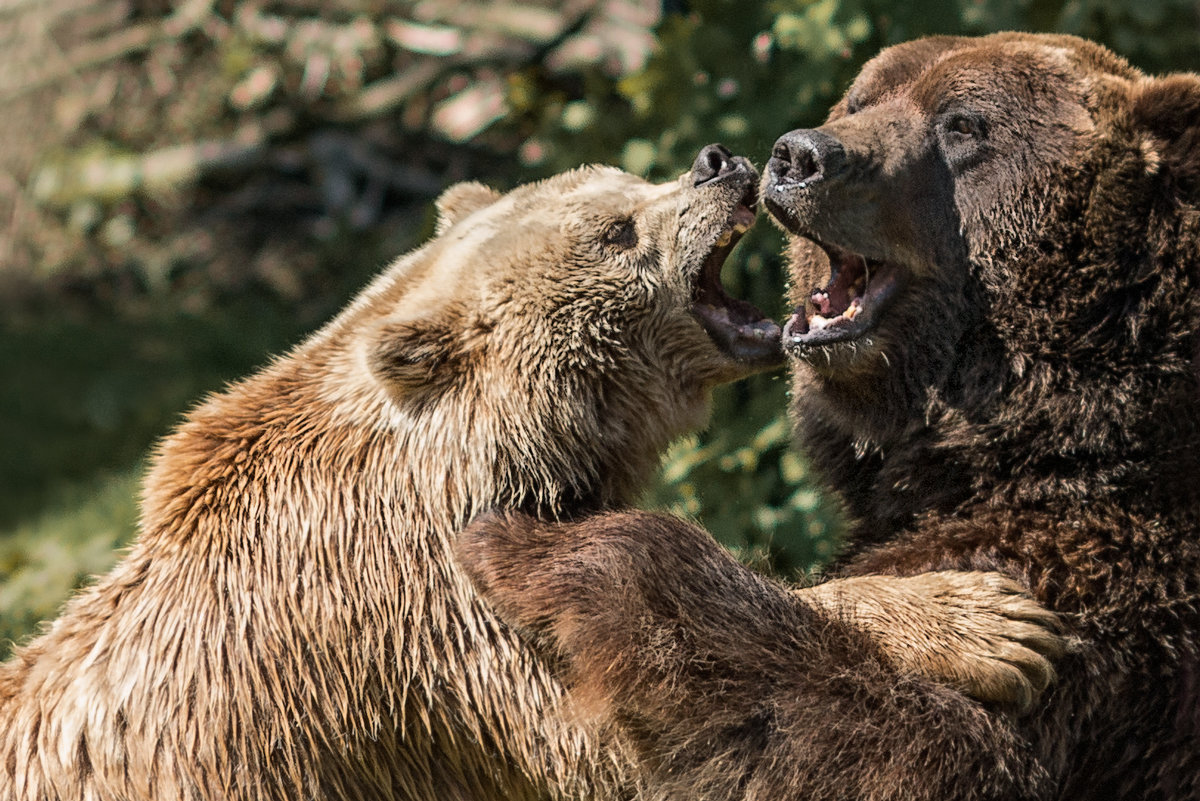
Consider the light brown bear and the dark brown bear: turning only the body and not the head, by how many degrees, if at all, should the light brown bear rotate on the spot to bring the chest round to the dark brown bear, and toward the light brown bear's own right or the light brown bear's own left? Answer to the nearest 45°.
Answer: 0° — it already faces it

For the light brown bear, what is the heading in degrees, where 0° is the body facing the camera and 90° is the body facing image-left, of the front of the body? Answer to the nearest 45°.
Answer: approximately 270°
